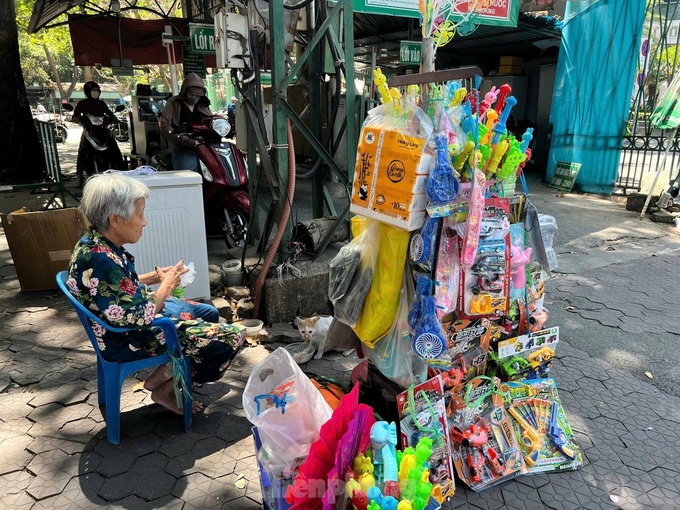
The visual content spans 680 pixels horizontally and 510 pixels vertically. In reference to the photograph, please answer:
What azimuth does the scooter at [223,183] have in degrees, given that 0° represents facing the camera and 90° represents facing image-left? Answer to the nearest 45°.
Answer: approximately 315°

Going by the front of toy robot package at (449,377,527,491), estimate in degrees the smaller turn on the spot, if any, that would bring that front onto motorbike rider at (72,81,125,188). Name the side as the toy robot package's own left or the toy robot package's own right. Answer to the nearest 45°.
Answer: approximately 135° to the toy robot package's own right

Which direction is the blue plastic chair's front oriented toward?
to the viewer's right

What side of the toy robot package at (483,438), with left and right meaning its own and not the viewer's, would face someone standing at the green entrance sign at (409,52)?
back

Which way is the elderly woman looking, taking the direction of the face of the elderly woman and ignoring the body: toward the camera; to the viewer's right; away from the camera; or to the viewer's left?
to the viewer's right

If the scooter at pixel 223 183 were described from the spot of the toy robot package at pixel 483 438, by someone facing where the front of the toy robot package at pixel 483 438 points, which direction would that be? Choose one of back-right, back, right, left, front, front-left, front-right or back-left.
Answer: back-right

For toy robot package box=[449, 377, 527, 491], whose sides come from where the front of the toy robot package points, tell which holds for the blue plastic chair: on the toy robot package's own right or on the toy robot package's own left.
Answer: on the toy robot package's own right

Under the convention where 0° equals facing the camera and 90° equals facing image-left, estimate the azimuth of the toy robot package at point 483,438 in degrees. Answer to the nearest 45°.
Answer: approximately 0°
